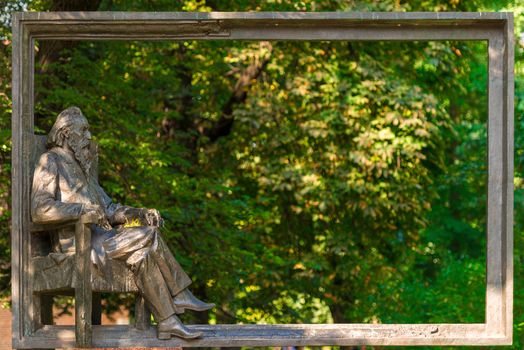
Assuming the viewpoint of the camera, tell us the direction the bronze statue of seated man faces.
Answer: facing to the right of the viewer
